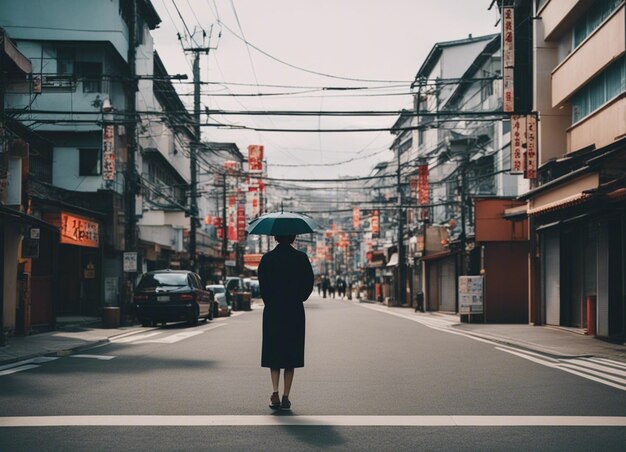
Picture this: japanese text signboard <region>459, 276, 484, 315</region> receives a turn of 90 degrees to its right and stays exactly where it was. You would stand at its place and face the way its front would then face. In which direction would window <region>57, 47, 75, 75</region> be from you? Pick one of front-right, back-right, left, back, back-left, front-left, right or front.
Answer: front

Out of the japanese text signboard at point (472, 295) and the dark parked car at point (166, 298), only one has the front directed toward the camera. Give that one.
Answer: the japanese text signboard

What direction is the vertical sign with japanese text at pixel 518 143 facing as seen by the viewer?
toward the camera

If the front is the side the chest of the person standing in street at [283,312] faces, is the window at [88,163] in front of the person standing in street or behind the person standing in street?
in front

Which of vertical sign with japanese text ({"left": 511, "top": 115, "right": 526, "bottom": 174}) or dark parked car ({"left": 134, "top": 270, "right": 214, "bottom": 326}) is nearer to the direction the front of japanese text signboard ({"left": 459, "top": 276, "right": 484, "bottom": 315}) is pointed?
the vertical sign with japanese text

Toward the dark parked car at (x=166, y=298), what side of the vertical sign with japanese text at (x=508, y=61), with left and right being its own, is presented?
right

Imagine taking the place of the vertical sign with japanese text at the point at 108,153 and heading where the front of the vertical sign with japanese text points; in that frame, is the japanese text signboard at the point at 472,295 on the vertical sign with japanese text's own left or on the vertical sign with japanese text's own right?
on the vertical sign with japanese text's own left

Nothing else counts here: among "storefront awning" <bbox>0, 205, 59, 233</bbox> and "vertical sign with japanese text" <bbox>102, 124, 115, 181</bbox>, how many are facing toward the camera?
1

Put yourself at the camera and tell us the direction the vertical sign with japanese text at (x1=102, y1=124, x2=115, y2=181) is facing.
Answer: facing the viewer

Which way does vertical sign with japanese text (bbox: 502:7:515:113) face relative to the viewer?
toward the camera

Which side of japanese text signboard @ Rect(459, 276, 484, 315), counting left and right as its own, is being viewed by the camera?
front

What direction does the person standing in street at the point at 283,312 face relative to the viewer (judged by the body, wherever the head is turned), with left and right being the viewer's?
facing away from the viewer
